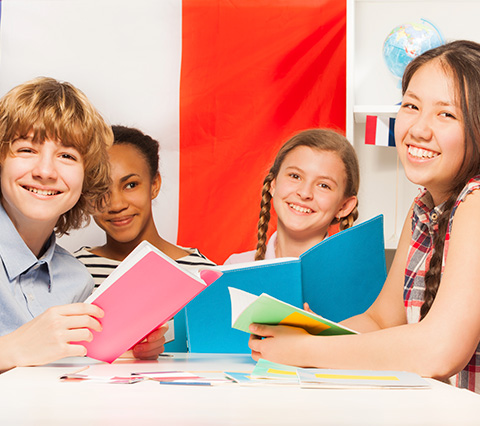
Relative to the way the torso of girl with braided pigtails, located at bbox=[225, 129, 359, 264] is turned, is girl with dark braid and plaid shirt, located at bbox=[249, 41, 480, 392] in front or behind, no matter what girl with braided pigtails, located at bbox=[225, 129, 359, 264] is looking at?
in front

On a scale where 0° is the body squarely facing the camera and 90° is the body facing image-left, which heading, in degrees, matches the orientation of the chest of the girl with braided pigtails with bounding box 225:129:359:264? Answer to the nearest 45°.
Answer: approximately 0°

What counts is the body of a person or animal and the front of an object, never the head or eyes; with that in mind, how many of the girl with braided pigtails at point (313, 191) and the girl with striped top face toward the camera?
2

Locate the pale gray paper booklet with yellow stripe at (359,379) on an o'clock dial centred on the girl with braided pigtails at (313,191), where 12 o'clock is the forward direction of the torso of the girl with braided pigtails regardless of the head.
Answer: The pale gray paper booklet with yellow stripe is roughly at 12 o'clock from the girl with braided pigtails.

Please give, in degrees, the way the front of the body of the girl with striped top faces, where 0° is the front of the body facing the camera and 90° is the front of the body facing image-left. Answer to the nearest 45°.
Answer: approximately 0°

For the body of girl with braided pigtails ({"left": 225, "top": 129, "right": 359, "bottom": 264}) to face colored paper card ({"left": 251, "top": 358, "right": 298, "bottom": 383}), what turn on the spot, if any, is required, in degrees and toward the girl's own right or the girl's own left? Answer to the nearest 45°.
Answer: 0° — they already face it

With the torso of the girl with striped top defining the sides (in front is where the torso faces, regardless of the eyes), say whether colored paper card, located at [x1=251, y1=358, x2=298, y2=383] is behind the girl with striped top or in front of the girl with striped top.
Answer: in front

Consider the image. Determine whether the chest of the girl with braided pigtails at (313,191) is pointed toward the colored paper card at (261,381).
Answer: yes

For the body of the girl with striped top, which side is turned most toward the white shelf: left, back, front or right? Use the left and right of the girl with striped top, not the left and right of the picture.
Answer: left

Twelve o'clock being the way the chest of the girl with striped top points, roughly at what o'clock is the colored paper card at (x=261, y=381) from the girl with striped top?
The colored paper card is roughly at 12 o'clock from the girl with striped top.
